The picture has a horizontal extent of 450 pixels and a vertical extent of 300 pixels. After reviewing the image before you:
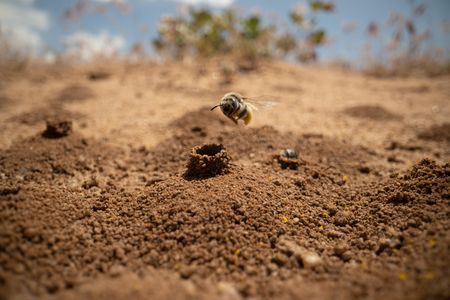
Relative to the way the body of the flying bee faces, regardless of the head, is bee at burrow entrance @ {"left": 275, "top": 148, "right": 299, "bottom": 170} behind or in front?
behind

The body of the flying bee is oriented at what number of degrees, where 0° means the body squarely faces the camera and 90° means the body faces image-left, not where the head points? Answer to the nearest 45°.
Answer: approximately 45°
